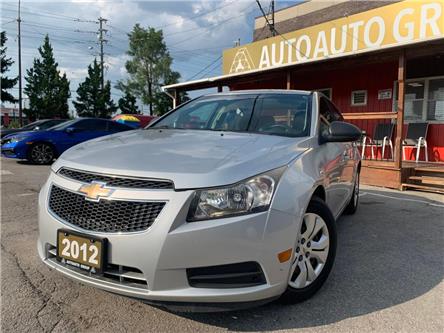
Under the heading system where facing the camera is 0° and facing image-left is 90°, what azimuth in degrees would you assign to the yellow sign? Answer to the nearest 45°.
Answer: approximately 45°

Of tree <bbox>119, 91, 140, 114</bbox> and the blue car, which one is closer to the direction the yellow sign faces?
the blue car

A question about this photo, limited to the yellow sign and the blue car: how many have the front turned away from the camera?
0

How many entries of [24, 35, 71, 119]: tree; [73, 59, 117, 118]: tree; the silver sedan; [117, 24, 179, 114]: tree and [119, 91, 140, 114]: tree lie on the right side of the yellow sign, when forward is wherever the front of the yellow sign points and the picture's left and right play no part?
4

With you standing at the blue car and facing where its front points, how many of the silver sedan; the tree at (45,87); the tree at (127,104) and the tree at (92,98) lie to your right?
3

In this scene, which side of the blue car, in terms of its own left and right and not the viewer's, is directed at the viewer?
left

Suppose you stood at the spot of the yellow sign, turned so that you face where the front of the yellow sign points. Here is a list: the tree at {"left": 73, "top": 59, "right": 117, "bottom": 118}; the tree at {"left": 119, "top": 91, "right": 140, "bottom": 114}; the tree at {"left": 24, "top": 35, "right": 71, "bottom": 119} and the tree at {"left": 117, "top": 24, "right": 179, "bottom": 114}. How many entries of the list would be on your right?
4

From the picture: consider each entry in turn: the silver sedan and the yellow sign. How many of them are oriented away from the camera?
0

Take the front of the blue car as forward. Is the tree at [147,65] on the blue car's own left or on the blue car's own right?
on the blue car's own right

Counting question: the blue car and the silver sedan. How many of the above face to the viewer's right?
0

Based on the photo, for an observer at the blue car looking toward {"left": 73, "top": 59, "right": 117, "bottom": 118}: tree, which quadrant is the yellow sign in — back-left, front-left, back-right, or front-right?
back-right

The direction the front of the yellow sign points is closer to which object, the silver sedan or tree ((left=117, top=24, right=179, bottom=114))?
the silver sedan
